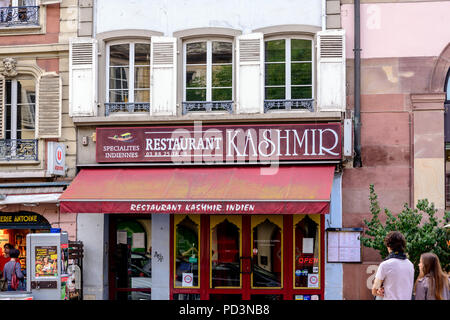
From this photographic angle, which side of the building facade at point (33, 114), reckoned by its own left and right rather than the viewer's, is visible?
front

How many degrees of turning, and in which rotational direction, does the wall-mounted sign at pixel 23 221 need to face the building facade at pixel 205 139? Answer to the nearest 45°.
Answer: approximately 45° to its left

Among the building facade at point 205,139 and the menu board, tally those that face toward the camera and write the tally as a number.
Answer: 2

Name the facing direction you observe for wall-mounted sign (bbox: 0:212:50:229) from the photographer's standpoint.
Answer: facing the viewer

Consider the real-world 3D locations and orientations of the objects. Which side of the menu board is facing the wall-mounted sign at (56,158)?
right

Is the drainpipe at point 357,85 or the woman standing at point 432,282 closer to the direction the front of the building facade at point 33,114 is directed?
the woman standing

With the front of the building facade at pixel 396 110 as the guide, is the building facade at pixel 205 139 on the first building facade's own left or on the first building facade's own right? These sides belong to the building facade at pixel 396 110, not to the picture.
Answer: on the first building facade's own right

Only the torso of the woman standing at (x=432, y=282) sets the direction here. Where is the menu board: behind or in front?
in front

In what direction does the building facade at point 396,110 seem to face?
toward the camera

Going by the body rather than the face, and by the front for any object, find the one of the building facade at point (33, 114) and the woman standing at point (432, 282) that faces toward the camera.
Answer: the building facade

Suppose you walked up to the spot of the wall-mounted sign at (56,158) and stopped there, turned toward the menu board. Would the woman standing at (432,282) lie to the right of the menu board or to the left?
right
